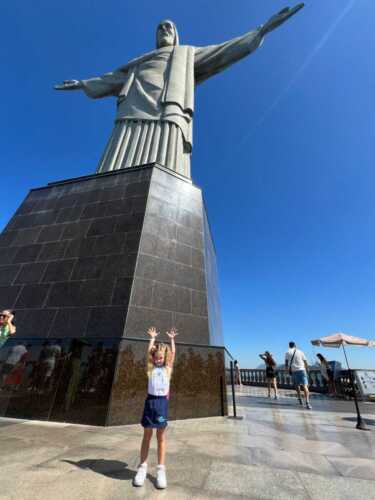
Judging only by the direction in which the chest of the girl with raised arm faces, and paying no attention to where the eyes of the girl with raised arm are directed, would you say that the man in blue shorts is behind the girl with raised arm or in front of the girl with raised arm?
behind

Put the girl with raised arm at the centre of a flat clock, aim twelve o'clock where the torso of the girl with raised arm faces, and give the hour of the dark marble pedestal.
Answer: The dark marble pedestal is roughly at 5 o'clock from the girl with raised arm.
